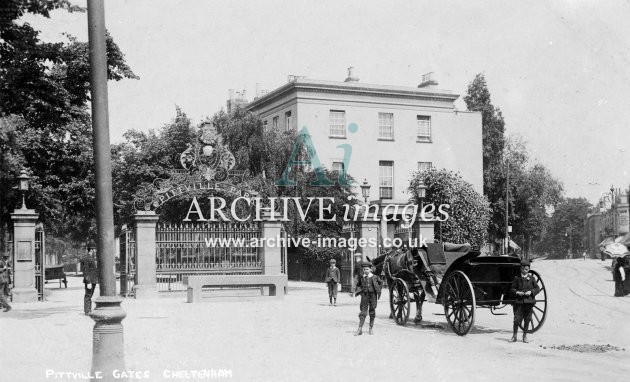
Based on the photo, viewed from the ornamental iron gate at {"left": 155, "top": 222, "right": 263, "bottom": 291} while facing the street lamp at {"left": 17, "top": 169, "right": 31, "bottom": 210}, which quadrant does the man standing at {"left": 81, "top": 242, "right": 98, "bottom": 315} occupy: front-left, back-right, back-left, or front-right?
front-left

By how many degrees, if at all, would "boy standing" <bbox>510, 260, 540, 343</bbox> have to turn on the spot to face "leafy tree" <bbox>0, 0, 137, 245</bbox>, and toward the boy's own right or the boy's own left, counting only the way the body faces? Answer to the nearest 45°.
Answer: approximately 90° to the boy's own right

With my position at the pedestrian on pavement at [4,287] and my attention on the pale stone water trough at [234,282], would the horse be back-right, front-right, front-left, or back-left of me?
front-right

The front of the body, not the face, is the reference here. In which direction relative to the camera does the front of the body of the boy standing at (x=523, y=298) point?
toward the camera

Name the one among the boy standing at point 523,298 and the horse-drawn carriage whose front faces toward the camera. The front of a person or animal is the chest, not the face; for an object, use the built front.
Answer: the boy standing

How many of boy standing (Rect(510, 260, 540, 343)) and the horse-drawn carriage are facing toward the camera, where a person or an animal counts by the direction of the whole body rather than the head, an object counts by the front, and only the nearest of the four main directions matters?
1
